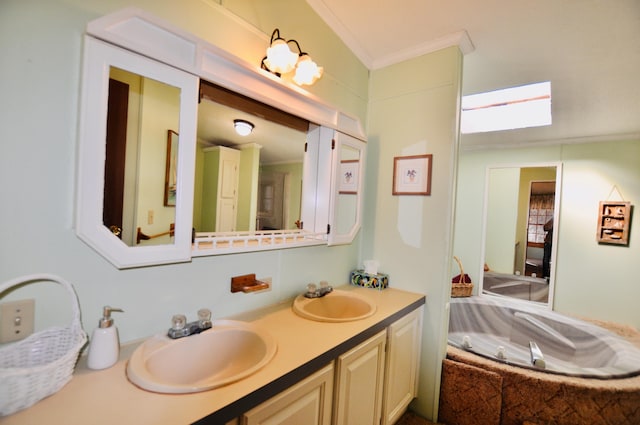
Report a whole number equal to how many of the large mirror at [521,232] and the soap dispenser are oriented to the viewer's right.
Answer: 1

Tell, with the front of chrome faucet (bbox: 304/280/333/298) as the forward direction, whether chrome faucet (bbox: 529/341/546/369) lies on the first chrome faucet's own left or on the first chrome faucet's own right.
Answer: on the first chrome faucet's own left

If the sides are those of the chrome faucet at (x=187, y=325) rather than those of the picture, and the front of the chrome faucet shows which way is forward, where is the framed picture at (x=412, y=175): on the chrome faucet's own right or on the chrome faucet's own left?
on the chrome faucet's own left

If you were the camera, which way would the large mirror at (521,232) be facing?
facing the viewer and to the left of the viewer

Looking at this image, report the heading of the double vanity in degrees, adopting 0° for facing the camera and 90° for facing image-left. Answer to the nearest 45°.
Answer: approximately 315°

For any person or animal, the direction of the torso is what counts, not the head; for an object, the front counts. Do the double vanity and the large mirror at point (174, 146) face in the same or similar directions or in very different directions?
same or similar directions

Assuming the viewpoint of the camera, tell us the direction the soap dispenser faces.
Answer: facing to the right of the viewer

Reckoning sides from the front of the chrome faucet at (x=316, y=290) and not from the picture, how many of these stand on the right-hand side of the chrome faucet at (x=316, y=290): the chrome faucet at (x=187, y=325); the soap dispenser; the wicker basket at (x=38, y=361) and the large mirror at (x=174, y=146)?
4

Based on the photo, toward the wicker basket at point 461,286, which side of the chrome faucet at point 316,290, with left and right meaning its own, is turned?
left

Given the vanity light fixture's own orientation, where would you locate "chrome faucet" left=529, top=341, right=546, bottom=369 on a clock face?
The chrome faucet is roughly at 10 o'clock from the vanity light fixture.

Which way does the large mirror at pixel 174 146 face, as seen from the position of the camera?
facing the viewer and to the right of the viewer

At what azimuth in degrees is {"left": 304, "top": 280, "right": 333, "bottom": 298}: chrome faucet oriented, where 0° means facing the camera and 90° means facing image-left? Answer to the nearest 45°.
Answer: approximately 315°

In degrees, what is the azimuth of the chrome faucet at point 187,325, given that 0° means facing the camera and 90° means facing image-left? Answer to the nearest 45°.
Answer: approximately 315°
